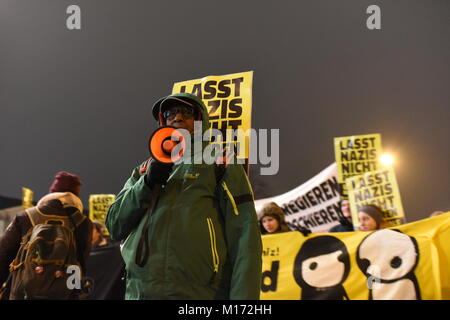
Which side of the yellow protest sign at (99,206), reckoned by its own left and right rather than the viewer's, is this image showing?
front

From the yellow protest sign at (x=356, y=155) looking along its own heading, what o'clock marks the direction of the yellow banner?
The yellow banner is roughly at 12 o'clock from the yellow protest sign.

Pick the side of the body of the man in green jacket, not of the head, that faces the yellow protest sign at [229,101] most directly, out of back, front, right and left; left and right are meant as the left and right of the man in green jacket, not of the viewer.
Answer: back

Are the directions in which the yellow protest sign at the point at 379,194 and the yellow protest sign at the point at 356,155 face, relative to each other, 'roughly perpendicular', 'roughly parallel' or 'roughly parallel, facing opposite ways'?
roughly parallel

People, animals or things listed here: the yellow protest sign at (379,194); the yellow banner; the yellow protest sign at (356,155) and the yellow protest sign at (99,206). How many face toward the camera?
4

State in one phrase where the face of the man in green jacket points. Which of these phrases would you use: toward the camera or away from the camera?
toward the camera

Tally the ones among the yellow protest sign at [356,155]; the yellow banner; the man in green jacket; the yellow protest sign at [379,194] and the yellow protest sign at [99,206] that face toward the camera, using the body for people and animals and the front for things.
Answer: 5

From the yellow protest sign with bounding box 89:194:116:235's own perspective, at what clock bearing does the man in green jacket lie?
The man in green jacket is roughly at 12 o'clock from the yellow protest sign.

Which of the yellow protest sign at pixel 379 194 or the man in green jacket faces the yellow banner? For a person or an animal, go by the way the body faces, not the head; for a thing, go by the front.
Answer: the yellow protest sign

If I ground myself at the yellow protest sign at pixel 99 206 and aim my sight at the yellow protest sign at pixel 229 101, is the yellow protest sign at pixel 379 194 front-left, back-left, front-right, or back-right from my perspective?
front-left

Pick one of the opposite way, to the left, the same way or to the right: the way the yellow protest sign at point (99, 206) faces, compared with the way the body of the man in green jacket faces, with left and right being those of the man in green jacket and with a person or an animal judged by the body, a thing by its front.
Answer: the same way

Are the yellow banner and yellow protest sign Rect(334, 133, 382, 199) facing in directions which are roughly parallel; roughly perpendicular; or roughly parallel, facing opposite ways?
roughly parallel
